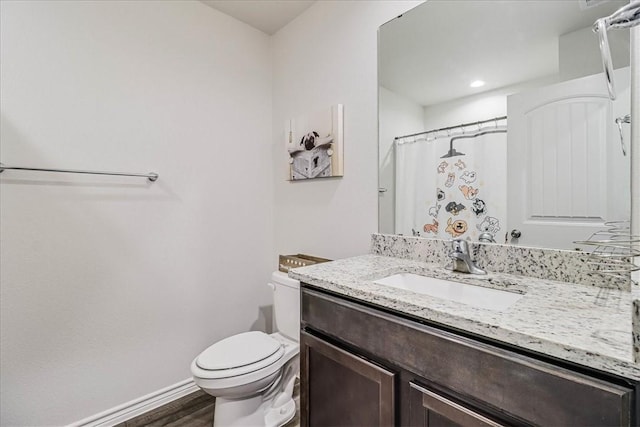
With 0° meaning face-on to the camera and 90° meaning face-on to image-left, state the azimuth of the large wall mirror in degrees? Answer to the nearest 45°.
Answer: approximately 45°

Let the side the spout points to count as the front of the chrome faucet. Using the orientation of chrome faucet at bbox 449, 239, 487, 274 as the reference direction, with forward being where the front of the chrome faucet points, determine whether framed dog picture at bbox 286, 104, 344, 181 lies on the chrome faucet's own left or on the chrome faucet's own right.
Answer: on the chrome faucet's own right

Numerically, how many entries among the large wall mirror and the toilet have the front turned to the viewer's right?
0

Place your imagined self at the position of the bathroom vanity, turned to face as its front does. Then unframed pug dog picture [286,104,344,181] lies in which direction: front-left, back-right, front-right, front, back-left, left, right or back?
right

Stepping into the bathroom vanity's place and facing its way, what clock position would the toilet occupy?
The toilet is roughly at 2 o'clock from the bathroom vanity.

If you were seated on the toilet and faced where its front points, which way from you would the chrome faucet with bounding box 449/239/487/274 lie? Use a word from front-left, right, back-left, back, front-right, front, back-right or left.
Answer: left
